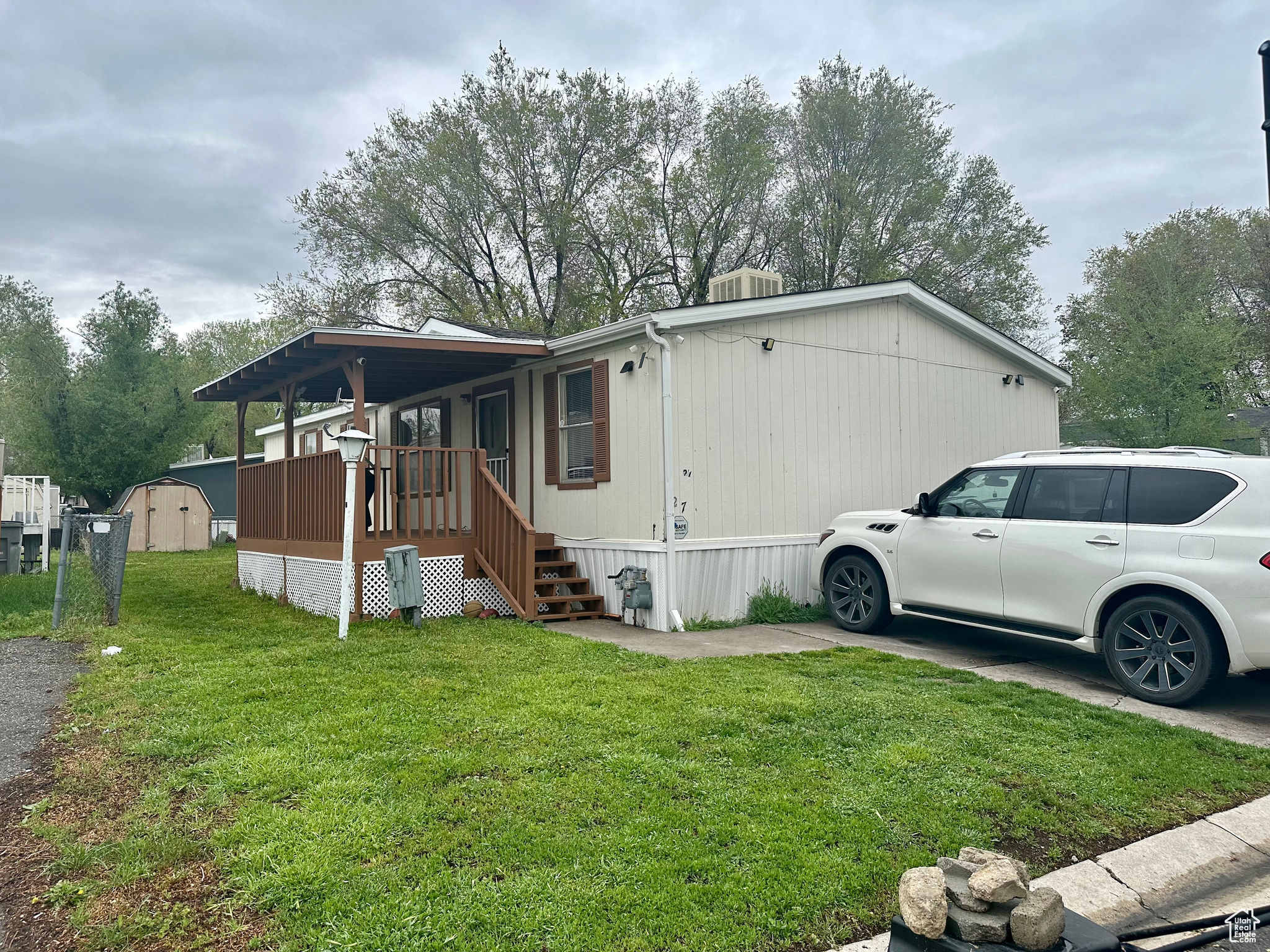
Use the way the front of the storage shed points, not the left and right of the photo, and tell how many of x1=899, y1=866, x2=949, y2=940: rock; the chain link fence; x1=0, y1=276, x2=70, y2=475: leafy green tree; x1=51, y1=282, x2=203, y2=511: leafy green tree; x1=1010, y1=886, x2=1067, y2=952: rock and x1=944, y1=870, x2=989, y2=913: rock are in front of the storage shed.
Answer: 4

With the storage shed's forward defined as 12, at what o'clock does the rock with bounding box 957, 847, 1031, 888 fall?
The rock is roughly at 12 o'clock from the storage shed.

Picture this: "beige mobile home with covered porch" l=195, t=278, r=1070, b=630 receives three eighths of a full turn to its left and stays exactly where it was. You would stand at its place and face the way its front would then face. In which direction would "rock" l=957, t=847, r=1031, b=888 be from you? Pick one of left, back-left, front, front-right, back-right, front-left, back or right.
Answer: right

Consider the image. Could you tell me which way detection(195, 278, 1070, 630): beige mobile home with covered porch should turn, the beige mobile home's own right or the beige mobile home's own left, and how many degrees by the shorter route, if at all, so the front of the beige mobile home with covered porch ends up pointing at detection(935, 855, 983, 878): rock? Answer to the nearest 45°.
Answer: approximately 45° to the beige mobile home's own left

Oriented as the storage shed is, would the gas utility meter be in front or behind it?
in front

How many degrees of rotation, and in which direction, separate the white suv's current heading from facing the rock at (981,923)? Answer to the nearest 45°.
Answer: approximately 135° to its left

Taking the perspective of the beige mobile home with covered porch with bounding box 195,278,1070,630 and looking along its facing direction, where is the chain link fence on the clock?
The chain link fence is roughly at 1 o'clock from the beige mobile home with covered porch.

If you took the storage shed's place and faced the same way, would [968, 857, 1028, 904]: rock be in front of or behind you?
in front

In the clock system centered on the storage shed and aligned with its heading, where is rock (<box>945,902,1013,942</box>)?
The rock is roughly at 12 o'clock from the storage shed.

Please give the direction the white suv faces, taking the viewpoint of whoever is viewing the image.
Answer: facing away from the viewer and to the left of the viewer

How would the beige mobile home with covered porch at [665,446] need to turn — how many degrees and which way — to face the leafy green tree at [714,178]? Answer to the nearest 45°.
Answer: approximately 135° to its right

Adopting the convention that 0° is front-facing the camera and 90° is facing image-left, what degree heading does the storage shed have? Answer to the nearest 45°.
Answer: approximately 0°

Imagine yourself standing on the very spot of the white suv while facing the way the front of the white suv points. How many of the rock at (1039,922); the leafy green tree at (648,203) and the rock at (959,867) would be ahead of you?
1

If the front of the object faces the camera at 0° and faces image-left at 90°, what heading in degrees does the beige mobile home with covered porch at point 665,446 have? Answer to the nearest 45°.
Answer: approximately 45°

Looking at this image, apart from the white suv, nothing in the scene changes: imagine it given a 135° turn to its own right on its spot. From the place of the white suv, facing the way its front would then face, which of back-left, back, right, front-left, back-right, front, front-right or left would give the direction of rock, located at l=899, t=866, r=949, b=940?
right

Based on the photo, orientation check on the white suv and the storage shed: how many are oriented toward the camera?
1
